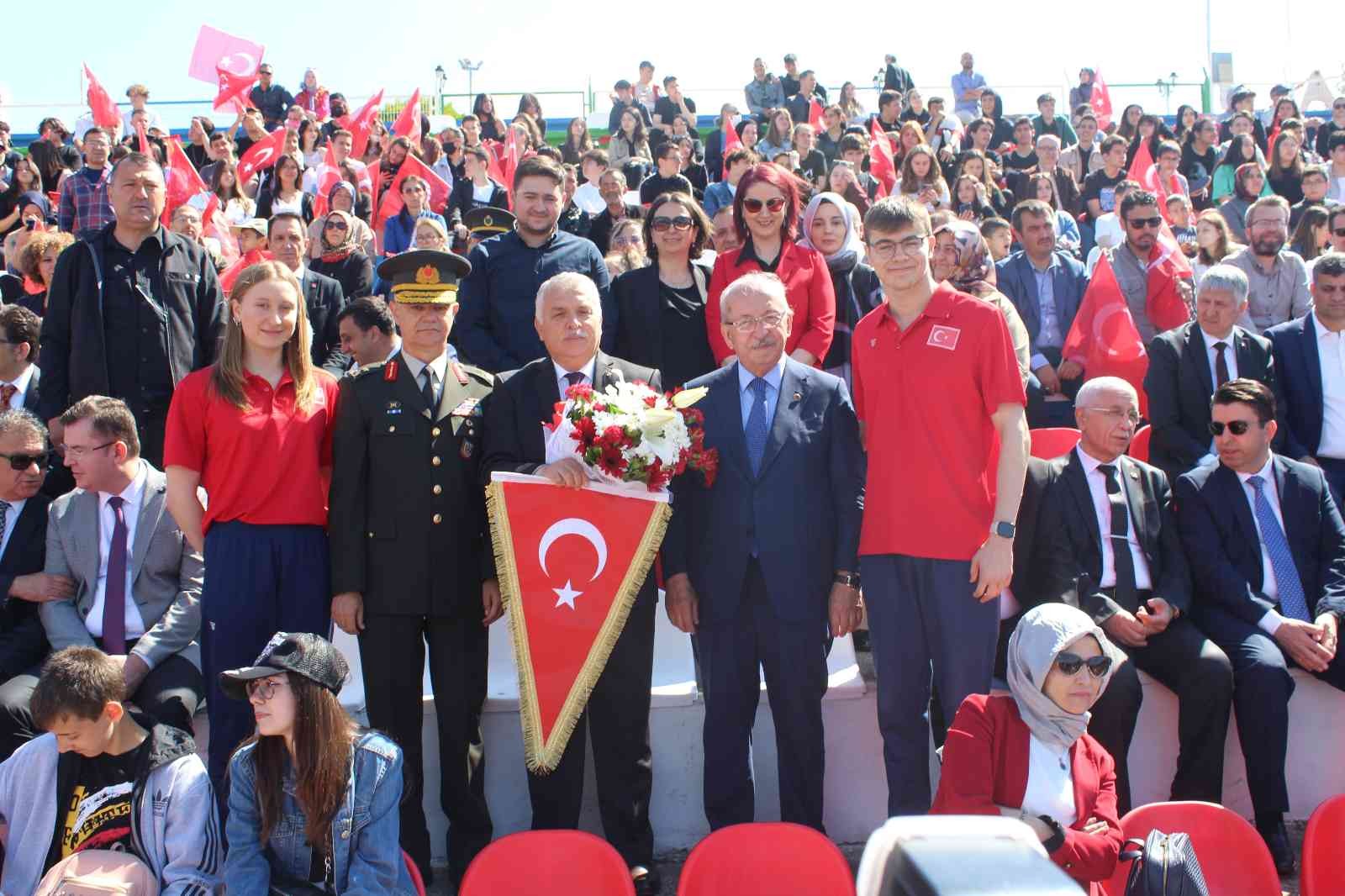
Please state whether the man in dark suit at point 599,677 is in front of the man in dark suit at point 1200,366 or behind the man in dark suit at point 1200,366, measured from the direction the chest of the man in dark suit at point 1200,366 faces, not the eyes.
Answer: in front

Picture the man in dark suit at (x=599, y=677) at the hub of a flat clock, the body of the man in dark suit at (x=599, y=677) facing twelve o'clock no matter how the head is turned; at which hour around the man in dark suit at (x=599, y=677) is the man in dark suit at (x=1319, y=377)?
the man in dark suit at (x=1319, y=377) is roughly at 8 o'clock from the man in dark suit at (x=599, y=677).

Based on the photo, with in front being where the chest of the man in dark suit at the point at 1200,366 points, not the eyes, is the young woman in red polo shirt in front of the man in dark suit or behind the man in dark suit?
in front

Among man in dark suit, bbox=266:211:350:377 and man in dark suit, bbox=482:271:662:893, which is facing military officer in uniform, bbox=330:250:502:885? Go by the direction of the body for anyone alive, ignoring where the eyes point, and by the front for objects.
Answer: man in dark suit, bbox=266:211:350:377

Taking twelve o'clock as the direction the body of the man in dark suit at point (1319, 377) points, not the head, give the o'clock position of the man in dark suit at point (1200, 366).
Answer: the man in dark suit at point (1200, 366) is roughly at 2 o'clock from the man in dark suit at point (1319, 377).

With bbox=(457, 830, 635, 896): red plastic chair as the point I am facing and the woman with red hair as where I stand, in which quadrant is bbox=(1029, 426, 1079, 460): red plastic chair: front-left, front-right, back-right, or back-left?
back-left

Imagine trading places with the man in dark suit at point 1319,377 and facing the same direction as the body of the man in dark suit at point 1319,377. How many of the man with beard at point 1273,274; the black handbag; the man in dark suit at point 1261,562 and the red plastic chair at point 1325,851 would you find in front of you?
3

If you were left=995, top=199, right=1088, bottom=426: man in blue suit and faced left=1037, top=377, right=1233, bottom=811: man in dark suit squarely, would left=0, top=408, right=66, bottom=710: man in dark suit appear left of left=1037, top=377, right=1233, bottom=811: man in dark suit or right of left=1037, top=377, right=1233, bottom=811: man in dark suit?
right

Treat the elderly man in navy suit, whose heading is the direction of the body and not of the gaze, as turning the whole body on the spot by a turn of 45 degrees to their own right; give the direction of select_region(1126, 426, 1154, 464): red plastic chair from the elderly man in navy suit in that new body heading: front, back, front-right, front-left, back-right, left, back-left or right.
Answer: back

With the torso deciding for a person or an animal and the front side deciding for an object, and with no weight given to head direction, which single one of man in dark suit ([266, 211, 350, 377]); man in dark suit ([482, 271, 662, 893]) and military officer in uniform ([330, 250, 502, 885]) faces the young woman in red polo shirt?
man in dark suit ([266, 211, 350, 377])
